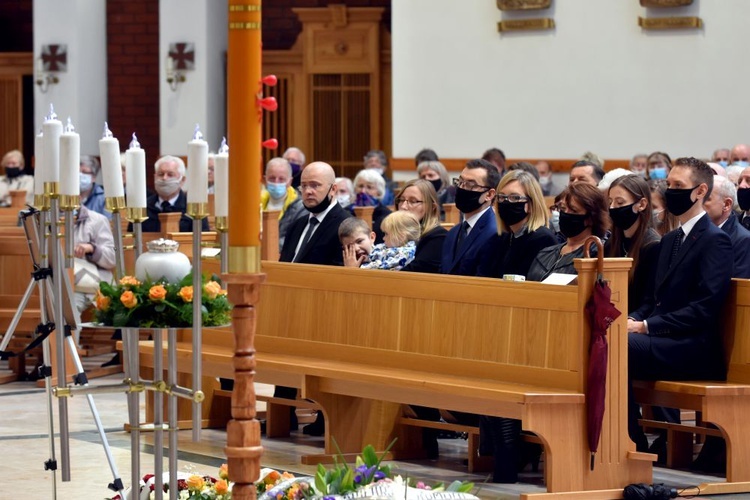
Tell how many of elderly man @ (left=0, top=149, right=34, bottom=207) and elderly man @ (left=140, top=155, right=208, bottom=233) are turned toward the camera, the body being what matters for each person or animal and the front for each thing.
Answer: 2

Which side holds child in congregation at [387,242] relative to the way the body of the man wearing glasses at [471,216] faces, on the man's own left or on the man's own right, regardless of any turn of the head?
on the man's own right

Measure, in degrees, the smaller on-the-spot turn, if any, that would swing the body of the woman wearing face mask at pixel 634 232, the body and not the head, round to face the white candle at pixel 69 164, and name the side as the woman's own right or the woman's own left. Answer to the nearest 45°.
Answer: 0° — they already face it

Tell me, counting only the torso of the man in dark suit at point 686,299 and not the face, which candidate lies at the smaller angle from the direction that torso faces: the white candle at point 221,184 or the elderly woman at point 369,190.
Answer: the white candle

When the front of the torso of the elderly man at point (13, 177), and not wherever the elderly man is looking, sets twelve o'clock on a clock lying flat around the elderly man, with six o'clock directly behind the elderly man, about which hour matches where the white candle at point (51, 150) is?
The white candle is roughly at 12 o'clock from the elderly man.

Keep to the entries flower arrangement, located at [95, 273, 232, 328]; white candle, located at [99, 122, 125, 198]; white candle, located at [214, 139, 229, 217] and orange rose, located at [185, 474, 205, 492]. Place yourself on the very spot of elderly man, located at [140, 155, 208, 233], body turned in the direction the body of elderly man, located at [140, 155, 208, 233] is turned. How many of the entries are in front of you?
4

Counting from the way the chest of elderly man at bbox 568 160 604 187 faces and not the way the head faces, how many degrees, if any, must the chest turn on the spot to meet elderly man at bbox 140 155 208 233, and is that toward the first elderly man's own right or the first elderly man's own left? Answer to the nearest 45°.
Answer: approximately 90° to the first elderly man's own right
